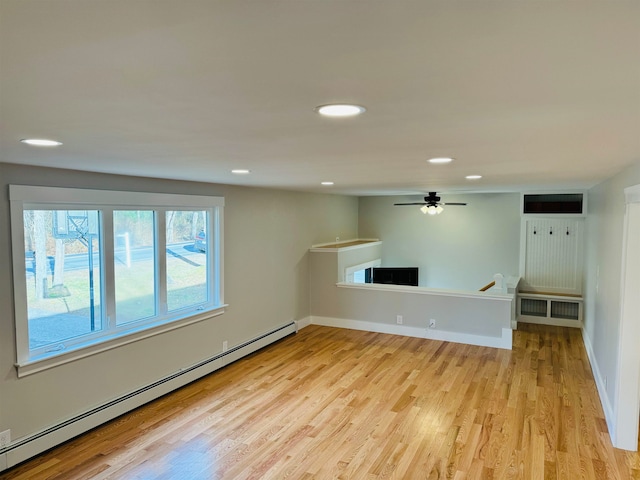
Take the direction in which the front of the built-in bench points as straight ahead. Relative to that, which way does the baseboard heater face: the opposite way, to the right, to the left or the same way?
to the left

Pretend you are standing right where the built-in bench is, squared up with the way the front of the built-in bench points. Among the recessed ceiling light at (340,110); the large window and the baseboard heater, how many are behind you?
0

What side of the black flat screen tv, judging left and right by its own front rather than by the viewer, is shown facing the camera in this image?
front

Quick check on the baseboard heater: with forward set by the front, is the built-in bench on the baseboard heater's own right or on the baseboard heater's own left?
on the baseboard heater's own left

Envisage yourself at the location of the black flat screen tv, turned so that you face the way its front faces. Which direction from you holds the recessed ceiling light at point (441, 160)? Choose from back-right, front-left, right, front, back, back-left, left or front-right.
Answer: front

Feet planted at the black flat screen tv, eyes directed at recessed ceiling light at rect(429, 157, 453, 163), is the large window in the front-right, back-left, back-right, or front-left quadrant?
front-right

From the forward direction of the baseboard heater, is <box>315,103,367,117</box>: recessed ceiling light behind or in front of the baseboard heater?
in front

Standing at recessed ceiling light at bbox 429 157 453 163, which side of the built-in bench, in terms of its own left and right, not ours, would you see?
front

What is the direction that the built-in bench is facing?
toward the camera

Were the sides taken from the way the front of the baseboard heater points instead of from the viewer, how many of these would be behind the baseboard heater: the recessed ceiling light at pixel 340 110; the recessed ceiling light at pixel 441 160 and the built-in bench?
0

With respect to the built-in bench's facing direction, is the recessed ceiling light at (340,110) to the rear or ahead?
ahead

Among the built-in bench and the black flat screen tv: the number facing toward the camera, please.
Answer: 2

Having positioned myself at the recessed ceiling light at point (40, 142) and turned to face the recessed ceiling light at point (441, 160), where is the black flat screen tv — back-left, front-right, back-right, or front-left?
front-left

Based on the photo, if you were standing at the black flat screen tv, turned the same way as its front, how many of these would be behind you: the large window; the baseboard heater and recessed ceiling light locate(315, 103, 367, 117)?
0

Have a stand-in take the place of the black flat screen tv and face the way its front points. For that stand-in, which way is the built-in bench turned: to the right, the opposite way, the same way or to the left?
the same way

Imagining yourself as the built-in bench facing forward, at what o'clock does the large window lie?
The large window is roughly at 1 o'clock from the built-in bench.
